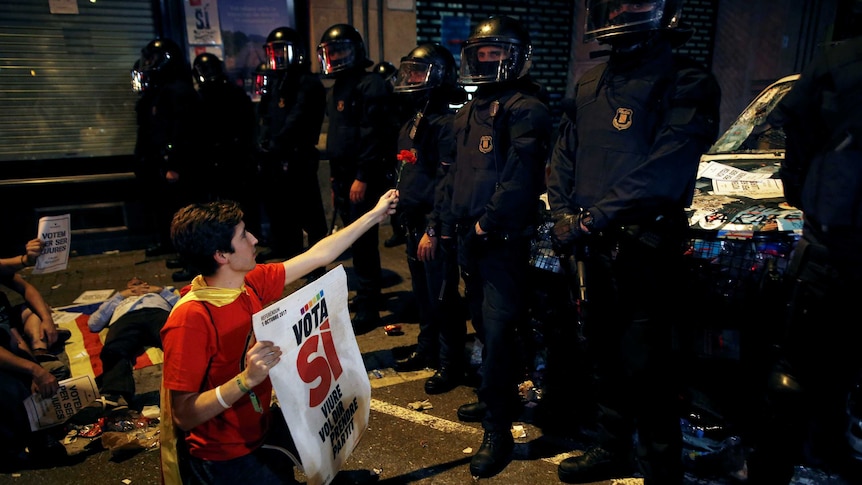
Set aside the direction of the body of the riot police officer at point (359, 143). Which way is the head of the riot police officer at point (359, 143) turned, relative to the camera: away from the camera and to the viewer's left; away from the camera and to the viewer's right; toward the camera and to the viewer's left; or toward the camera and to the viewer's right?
toward the camera and to the viewer's left

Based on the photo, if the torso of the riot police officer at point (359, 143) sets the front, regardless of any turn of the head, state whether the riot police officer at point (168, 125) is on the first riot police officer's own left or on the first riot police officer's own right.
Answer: on the first riot police officer's own right

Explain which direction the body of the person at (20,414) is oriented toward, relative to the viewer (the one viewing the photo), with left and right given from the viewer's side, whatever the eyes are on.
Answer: facing to the right of the viewer

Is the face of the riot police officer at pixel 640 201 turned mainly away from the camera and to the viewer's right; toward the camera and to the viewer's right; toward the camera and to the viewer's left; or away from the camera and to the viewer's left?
toward the camera and to the viewer's left

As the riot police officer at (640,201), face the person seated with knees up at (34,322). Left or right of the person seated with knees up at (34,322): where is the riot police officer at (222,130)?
right

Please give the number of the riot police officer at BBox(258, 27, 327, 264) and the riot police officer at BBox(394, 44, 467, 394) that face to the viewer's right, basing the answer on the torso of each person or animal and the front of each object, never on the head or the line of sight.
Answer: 0

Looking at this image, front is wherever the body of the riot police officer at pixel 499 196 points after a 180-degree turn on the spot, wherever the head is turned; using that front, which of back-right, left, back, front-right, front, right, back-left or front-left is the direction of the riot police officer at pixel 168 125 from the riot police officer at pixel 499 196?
left

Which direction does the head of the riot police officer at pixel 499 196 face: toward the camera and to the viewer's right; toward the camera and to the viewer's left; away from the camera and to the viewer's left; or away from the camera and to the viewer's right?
toward the camera and to the viewer's left

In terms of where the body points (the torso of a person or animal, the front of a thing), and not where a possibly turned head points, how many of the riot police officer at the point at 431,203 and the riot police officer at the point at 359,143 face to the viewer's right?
0

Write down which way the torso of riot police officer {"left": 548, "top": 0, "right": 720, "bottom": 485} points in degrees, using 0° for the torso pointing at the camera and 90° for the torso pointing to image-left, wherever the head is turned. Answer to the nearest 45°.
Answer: approximately 45°

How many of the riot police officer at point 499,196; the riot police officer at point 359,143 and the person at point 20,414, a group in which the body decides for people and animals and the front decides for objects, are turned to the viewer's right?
1
